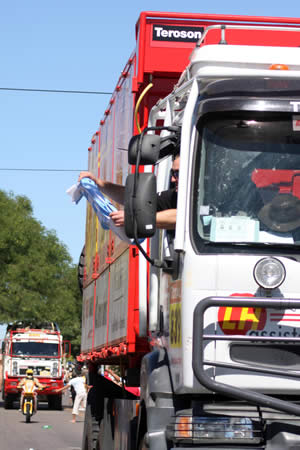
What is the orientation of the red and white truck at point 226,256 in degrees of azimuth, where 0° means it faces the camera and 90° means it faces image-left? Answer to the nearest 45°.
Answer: approximately 0°

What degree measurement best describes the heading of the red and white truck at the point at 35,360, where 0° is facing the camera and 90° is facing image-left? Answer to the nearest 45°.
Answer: approximately 0°

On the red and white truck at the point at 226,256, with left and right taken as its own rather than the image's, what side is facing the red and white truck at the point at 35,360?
back

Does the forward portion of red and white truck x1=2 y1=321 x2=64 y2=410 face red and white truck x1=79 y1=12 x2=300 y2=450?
yes

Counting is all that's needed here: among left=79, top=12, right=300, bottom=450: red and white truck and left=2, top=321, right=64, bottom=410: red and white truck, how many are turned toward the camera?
2
